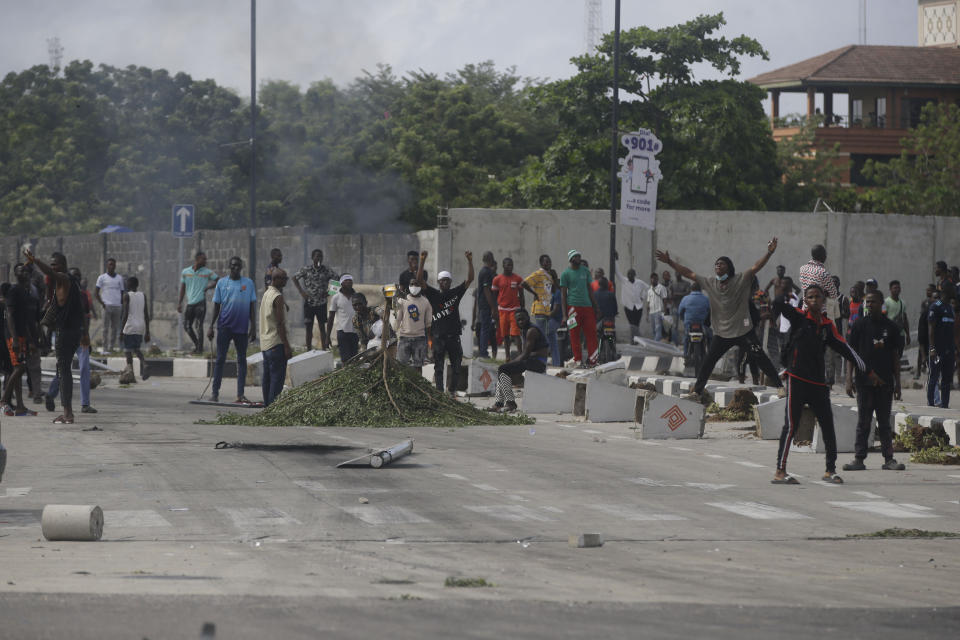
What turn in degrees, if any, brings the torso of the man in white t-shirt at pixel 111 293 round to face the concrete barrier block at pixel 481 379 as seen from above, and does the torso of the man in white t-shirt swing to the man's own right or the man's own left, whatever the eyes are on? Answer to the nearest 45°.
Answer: approximately 45° to the man's own left

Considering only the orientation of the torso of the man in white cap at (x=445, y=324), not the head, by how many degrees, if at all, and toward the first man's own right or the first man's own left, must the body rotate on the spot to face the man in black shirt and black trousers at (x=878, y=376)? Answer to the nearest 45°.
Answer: approximately 45° to the first man's own left

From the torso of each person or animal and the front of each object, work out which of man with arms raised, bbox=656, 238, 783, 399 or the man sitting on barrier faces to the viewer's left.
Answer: the man sitting on barrier

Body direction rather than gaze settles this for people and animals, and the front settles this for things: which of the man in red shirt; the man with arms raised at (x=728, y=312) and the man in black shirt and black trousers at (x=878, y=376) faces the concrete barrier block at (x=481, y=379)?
the man in red shirt

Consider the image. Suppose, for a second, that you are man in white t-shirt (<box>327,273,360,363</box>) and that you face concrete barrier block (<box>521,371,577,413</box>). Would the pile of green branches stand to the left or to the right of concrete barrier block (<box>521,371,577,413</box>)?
right

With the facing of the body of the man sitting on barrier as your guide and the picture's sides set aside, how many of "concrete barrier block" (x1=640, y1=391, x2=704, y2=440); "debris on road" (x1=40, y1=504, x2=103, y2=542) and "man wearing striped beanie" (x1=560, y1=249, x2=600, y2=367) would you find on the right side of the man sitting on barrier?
1

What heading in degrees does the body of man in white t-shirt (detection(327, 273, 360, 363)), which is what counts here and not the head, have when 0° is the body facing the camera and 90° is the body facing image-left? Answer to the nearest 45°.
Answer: approximately 315°

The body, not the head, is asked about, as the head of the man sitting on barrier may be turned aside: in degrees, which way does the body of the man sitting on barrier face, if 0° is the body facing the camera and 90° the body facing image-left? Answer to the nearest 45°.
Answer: approximately 90°

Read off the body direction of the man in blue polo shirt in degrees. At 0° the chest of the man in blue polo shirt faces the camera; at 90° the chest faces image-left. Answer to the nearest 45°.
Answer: approximately 0°

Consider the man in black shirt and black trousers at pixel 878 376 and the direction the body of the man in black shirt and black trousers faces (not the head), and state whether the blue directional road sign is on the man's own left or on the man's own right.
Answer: on the man's own right

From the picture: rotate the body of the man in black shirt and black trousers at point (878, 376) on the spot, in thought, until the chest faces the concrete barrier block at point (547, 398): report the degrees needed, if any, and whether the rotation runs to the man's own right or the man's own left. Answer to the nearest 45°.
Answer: approximately 135° to the man's own right

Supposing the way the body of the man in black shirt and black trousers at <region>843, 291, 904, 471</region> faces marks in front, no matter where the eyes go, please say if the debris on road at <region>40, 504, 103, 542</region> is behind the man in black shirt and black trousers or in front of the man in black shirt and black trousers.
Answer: in front

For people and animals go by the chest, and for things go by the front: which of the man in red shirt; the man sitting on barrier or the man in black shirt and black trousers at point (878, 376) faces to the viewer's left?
the man sitting on barrier
